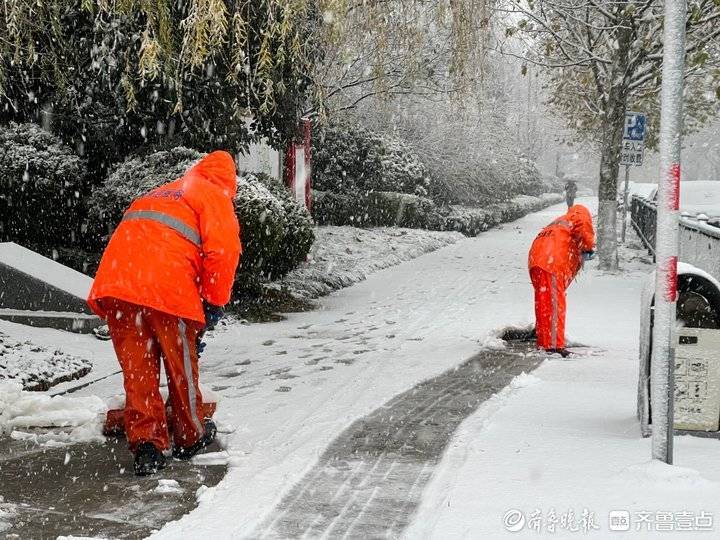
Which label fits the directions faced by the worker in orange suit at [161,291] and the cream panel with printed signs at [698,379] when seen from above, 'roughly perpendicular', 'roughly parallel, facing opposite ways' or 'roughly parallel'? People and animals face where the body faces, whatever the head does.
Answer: roughly parallel, facing opposite ways

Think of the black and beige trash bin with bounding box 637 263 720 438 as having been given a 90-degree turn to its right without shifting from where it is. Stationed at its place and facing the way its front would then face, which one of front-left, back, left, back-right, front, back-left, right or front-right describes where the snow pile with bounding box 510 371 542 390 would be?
front-right

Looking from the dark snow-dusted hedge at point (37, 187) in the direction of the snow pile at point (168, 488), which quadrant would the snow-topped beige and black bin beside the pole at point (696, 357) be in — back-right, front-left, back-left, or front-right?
front-left

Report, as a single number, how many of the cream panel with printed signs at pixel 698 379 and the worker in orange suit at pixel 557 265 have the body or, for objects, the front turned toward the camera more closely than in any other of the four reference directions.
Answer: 1

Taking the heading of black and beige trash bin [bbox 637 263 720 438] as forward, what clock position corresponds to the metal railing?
The metal railing is roughly at 6 o'clock from the black and beige trash bin.

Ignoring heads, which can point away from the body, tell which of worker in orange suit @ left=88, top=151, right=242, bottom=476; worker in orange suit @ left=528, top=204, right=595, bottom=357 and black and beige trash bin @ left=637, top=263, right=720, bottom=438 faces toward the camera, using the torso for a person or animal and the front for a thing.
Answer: the black and beige trash bin

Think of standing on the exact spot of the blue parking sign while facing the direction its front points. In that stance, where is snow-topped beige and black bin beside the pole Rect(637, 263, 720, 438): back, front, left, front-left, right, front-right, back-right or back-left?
front

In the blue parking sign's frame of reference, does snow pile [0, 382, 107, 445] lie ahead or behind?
ahead

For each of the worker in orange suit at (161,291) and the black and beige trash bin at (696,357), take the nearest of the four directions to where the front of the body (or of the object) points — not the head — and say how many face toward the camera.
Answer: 1

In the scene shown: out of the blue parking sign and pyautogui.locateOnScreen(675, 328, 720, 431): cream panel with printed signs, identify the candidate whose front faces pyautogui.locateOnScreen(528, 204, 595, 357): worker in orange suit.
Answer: the blue parking sign

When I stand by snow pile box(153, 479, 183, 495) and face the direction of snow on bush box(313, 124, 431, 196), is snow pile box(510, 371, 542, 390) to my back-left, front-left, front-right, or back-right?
front-right

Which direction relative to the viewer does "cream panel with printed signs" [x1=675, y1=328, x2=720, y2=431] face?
toward the camera

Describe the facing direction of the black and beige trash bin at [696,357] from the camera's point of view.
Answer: facing the viewer
